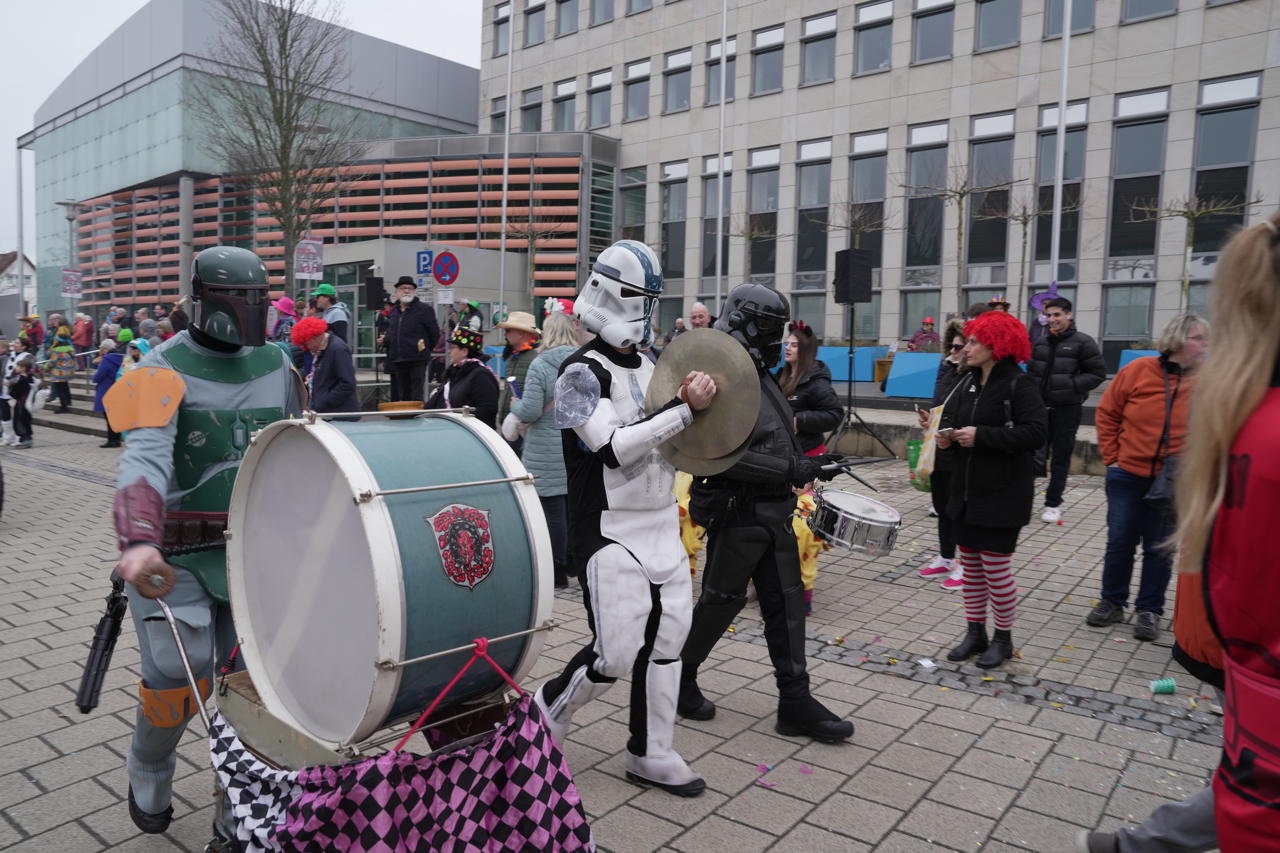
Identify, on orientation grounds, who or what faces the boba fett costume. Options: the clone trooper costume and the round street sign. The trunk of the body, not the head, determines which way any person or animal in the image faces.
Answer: the round street sign

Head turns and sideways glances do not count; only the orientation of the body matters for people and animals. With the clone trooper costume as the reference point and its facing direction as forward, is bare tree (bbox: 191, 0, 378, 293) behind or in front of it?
behind

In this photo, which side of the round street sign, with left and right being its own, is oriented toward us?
front

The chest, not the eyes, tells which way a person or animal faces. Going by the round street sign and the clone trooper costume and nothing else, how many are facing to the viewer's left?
0

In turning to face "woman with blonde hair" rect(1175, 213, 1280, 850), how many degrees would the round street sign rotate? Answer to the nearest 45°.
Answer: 0° — it already faces them

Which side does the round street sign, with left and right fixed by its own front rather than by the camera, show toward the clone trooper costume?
front

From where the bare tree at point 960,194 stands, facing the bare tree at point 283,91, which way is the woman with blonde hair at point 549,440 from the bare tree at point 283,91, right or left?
left

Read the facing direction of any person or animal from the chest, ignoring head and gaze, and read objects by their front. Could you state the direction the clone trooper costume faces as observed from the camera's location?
facing the viewer and to the right of the viewer

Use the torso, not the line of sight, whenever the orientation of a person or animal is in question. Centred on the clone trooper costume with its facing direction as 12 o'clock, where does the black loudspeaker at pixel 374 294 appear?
The black loudspeaker is roughly at 7 o'clock from the clone trooper costume.

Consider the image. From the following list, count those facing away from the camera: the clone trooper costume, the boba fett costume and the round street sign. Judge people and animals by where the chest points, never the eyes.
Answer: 0

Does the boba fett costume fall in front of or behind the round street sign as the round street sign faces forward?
in front

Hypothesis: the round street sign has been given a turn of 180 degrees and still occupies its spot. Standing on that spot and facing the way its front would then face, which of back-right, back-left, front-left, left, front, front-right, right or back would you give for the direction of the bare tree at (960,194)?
front-right

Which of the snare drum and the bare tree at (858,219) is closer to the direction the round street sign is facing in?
the snare drum

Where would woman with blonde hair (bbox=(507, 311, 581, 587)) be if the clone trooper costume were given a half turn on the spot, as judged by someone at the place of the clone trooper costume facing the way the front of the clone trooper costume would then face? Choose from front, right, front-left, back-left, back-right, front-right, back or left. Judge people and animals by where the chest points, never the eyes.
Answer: front-right
